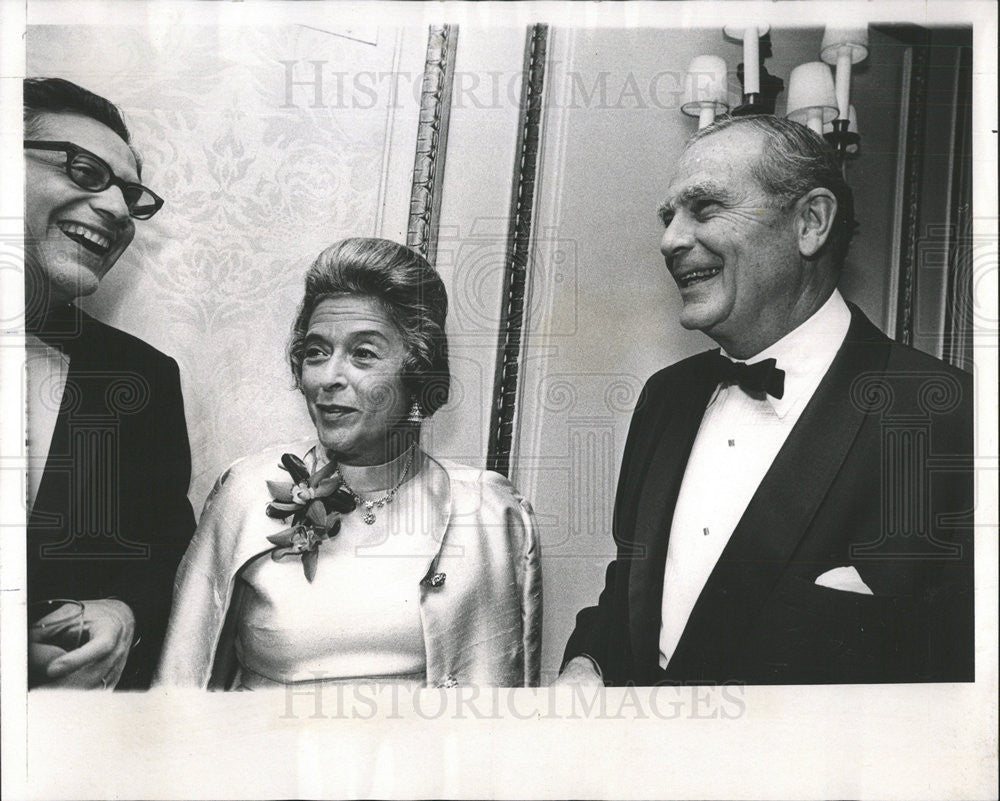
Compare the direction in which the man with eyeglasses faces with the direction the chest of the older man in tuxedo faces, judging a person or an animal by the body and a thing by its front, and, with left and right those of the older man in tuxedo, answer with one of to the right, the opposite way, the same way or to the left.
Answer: to the left

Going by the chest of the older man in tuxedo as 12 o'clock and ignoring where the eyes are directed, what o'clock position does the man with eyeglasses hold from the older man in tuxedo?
The man with eyeglasses is roughly at 1 o'clock from the older man in tuxedo.

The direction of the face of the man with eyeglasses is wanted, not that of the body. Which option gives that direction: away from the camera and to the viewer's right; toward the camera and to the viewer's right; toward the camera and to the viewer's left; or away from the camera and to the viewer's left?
toward the camera and to the viewer's right

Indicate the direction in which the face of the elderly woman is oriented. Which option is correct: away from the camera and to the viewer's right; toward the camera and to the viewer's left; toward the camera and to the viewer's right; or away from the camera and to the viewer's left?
toward the camera and to the viewer's left

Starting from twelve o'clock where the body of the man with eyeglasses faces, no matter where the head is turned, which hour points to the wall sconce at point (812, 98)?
The wall sconce is roughly at 10 o'clock from the man with eyeglasses.

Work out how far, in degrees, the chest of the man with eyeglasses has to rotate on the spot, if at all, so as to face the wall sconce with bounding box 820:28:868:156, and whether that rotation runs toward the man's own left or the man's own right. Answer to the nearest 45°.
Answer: approximately 45° to the man's own left

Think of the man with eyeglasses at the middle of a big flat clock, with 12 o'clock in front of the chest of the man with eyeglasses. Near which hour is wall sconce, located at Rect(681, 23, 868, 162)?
The wall sconce is roughly at 10 o'clock from the man with eyeglasses.

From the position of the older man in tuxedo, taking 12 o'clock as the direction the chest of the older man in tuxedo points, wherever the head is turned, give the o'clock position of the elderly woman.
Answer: The elderly woman is roughly at 1 o'clock from the older man in tuxedo.
